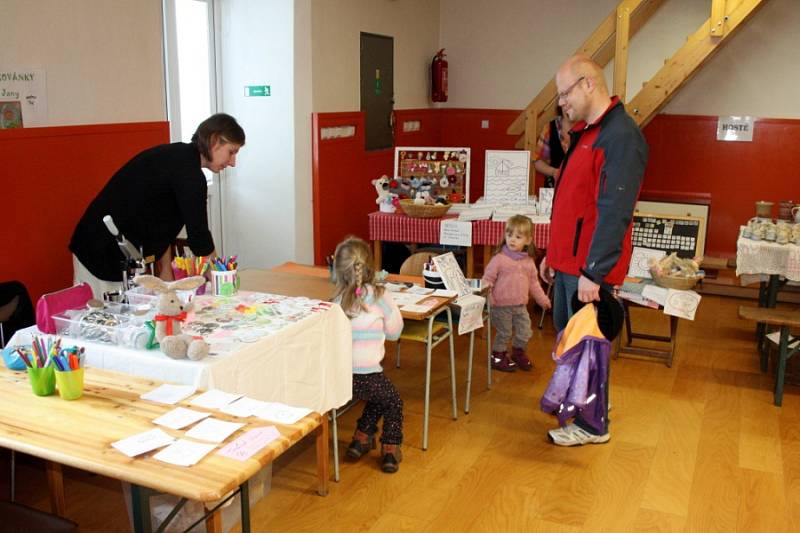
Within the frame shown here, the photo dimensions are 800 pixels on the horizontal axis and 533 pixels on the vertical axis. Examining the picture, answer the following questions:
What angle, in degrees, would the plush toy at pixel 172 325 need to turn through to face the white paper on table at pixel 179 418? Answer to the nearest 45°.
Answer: approximately 45° to its right

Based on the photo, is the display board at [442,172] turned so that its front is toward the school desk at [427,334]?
yes

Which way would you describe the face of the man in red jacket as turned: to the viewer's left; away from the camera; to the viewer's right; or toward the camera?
to the viewer's left

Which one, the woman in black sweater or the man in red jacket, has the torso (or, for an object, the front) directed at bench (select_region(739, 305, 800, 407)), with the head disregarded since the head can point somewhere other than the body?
the woman in black sweater

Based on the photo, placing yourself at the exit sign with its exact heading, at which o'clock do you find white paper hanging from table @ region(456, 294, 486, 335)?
The white paper hanging from table is roughly at 11 o'clock from the exit sign.

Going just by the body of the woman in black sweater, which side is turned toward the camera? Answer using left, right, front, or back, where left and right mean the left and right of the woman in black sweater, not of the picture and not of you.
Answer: right

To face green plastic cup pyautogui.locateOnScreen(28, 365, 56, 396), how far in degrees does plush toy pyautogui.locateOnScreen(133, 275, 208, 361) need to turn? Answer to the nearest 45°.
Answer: approximately 90° to its right

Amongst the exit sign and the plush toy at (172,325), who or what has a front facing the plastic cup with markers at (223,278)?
the exit sign

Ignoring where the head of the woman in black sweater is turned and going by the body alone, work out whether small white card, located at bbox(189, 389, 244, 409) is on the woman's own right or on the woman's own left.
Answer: on the woman's own right

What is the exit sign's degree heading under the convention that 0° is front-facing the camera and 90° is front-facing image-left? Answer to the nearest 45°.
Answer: approximately 0°

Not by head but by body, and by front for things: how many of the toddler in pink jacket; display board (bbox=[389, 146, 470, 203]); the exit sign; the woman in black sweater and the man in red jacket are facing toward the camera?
3
